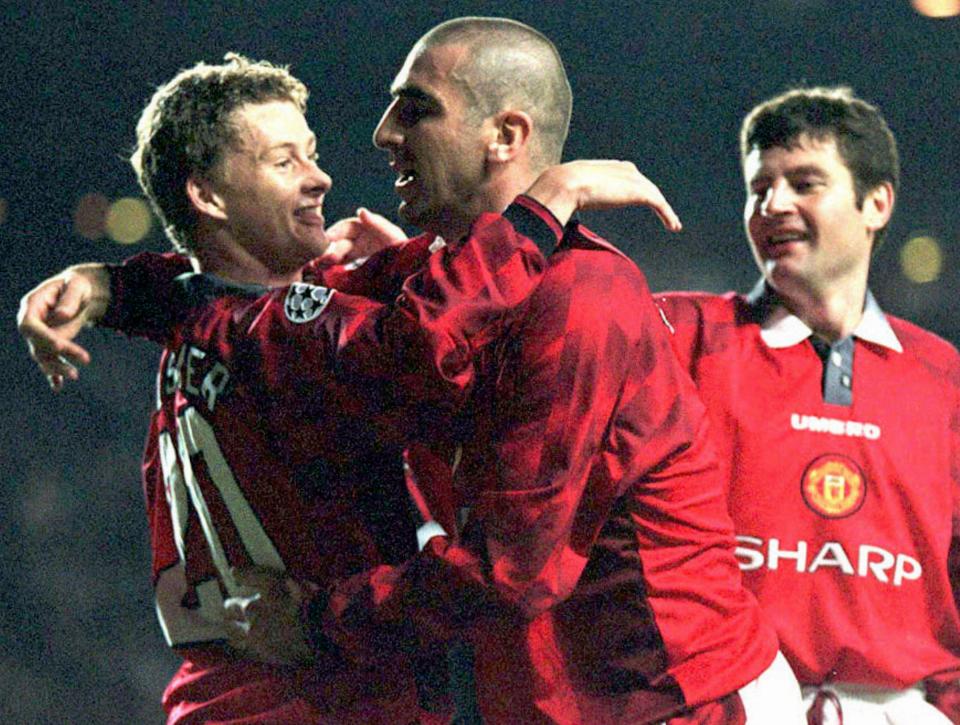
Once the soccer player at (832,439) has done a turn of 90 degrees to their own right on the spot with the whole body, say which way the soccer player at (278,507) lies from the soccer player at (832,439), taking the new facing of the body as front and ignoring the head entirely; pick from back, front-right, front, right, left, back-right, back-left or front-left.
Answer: front-left

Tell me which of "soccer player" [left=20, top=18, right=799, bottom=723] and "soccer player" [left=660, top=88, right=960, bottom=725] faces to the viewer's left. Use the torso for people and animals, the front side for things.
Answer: "soccer player" [left=20, top=18, right=799, bottom=723]

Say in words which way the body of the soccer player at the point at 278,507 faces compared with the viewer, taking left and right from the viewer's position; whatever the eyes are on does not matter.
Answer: facing away from the viewer and to the right of the viewer

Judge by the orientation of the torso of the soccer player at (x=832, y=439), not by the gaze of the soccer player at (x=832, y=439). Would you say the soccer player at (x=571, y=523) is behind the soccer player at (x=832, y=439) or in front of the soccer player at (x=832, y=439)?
in front

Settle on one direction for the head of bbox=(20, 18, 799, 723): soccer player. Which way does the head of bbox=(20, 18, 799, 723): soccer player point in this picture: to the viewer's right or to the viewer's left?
to the viewer's left

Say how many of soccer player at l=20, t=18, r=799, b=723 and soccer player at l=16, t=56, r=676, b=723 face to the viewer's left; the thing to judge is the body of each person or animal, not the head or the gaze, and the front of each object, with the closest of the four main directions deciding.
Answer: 1

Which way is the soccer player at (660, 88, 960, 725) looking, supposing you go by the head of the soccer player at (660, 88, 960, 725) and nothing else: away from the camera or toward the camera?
toward the camera

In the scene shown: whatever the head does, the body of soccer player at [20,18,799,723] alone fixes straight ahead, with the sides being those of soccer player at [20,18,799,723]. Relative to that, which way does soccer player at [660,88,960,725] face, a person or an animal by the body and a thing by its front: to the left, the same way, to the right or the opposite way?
to the left

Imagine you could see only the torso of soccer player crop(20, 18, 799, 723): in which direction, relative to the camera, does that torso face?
to the viewer's left

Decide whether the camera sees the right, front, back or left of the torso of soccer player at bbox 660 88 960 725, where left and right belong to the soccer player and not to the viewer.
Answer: front
